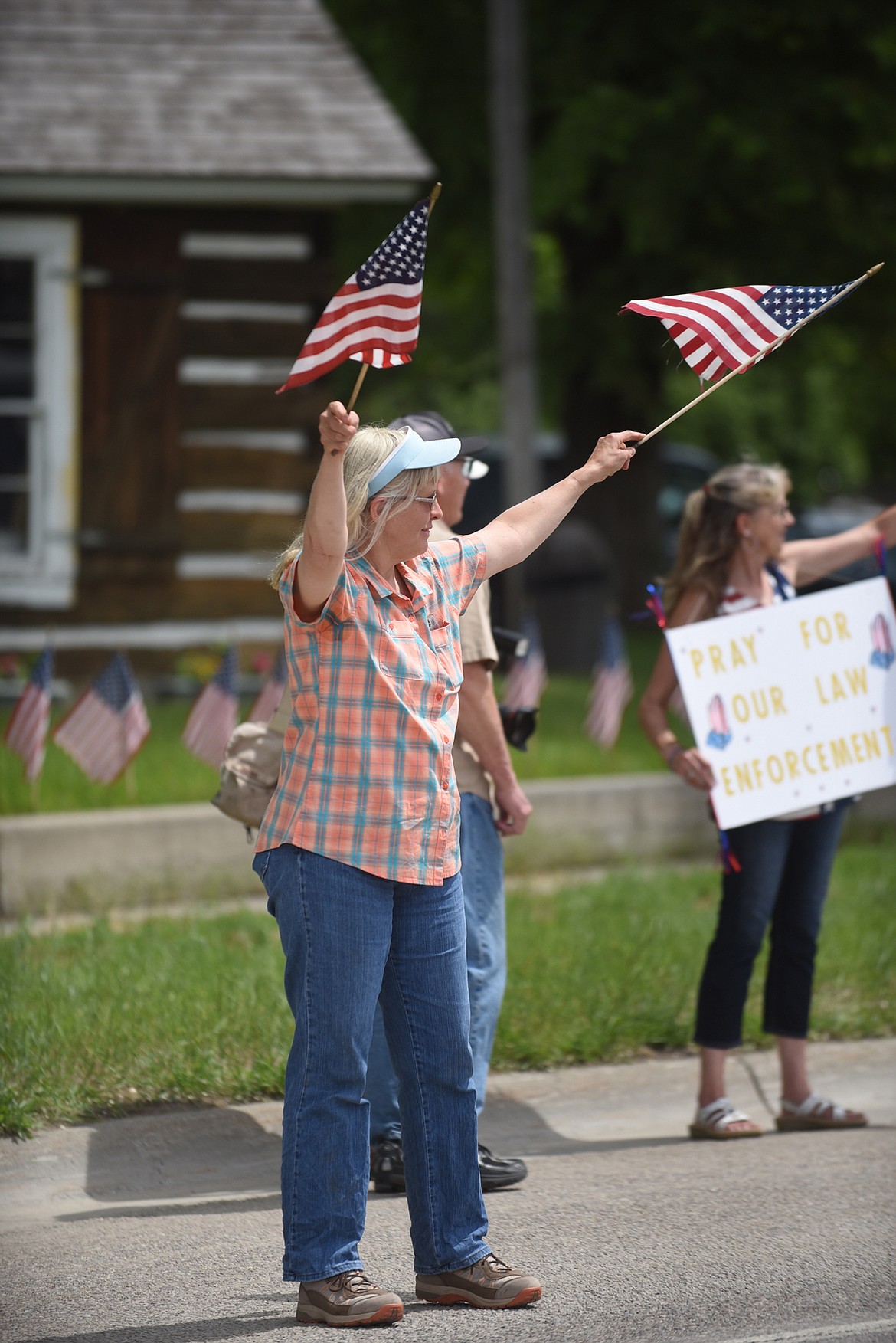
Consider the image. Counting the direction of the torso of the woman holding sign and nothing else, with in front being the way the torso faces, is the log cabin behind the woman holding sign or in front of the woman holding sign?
behind

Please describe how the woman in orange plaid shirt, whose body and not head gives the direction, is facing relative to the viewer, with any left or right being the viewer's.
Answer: facing the viewer and to the right of the viewer

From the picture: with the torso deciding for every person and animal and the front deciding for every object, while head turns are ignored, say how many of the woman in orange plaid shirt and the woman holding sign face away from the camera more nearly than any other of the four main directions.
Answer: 0

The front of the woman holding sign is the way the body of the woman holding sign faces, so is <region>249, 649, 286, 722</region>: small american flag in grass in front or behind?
behind

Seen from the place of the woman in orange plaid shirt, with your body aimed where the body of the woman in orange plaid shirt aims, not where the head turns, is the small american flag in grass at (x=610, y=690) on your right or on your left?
on your left

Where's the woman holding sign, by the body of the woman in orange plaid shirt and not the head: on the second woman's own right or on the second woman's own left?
on the second woman's own left
